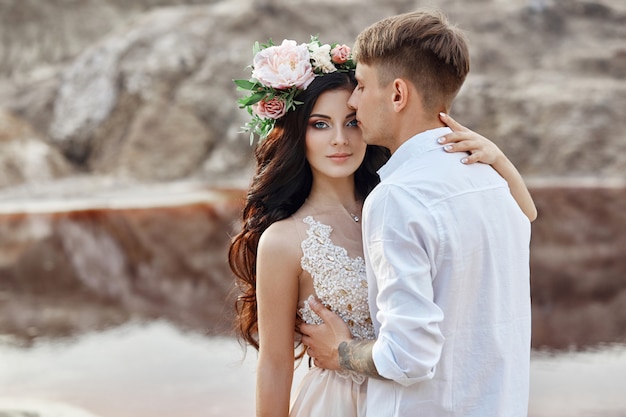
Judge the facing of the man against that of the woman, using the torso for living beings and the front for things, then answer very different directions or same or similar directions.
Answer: very different directions

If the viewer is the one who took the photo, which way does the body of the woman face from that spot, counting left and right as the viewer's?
facing the viewer and to the right of the viewer

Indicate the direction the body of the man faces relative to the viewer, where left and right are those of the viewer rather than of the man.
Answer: facing away from the viewer and to the left of the viewer

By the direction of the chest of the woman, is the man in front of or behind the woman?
in front

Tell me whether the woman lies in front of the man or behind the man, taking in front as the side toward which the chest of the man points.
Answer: in front

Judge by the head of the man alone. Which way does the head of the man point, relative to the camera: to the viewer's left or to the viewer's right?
to the viewer's left
